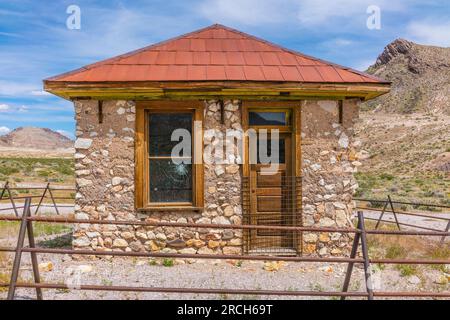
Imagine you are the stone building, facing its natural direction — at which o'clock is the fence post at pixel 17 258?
The fence post is roughly at 1 o'clock from the stone building.

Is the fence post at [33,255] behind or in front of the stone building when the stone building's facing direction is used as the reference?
in front

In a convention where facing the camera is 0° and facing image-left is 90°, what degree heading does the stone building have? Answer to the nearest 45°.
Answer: approximately 0°
